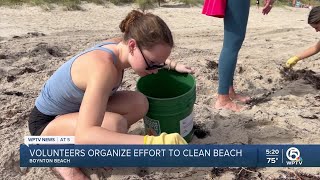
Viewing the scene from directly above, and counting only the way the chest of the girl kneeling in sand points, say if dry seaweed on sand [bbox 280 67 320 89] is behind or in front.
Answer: in front

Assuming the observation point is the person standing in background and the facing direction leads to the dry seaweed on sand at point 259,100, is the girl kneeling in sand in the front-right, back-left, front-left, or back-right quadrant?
back-right

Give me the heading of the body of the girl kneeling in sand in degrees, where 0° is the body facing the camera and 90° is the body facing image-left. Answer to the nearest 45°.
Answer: approximately 270°

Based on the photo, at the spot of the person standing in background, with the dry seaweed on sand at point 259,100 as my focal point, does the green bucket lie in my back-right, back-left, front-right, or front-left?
back-right

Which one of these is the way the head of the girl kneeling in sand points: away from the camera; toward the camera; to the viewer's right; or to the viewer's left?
to the viewer's right
